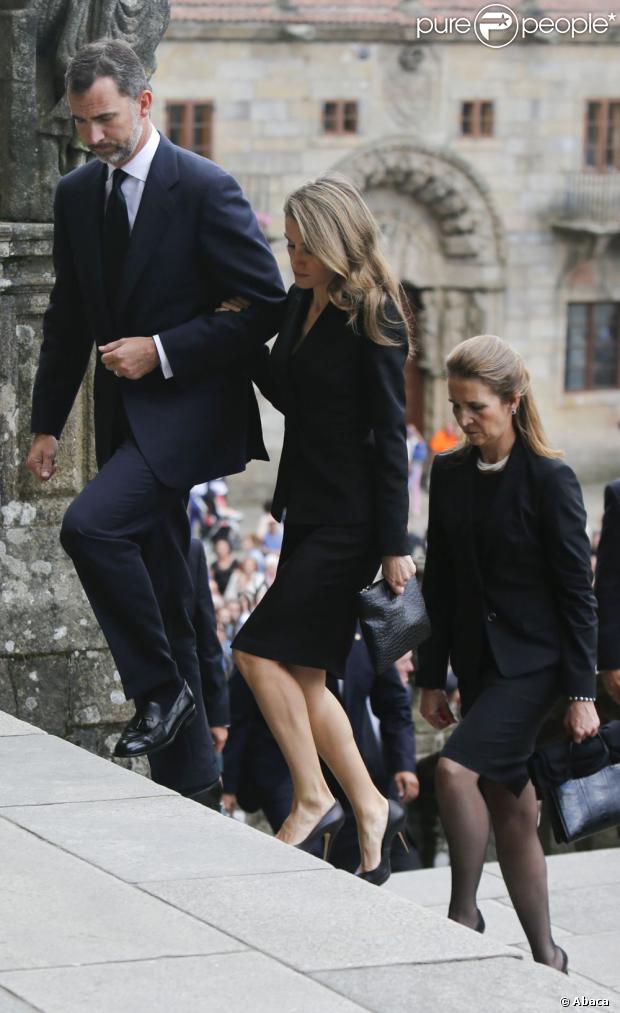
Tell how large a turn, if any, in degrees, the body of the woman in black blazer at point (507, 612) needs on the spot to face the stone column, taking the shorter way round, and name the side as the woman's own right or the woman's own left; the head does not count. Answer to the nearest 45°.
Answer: approximately 90° to the woman's own right

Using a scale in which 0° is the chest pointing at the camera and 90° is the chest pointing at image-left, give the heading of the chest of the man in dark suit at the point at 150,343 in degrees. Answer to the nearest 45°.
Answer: approximately 45°

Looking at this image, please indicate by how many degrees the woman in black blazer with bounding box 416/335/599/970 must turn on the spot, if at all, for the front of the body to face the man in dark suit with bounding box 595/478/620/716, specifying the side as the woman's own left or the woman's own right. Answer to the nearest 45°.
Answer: approximately 180°

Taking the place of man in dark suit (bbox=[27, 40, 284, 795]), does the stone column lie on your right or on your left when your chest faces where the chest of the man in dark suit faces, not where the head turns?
on your right

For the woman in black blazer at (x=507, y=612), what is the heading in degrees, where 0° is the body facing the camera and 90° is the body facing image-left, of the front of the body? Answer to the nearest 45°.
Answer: approximately 45°

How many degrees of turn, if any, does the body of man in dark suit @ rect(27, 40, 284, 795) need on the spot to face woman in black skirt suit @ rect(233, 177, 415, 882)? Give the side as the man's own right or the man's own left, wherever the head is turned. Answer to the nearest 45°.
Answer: approximately 135° to the man's own left
